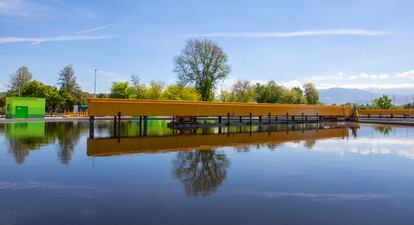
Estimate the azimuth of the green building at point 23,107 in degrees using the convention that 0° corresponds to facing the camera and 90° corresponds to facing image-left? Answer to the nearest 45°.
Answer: approximately 0°

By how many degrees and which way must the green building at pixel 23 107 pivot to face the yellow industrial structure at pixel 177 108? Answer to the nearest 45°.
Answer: approximately 45° to its left
